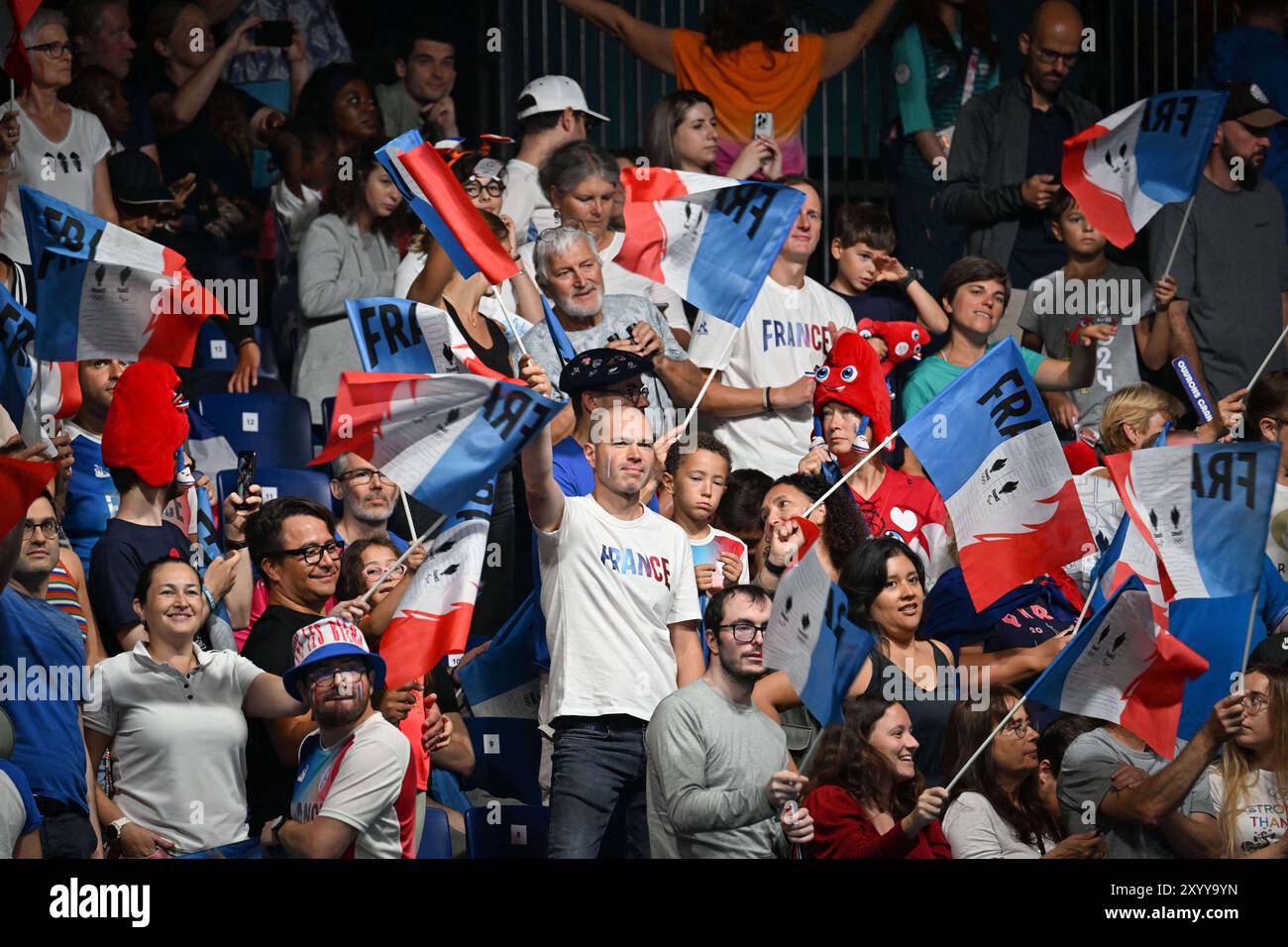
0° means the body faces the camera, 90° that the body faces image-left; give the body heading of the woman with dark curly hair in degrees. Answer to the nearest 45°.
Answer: approximately 315°

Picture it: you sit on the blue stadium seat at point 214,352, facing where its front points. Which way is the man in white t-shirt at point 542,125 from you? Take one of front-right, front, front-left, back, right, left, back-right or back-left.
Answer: left

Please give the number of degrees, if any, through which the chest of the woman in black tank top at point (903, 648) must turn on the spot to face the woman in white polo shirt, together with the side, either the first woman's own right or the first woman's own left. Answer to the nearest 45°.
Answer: approximately 135° to the first woman's own right

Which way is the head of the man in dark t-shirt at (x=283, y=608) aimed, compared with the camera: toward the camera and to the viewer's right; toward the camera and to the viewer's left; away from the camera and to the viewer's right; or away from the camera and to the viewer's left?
toward the camera and to the viewer's right

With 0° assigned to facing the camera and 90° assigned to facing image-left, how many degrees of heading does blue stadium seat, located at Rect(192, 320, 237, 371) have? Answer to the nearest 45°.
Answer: approximately 0°

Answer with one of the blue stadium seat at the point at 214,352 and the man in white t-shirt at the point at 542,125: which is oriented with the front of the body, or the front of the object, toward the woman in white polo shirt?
the blue stadium seat

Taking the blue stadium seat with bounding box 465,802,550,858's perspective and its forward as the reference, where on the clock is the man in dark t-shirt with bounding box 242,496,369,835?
The man in dark t-shirt is roughly at 4 o'clock from the blue stadium seat.

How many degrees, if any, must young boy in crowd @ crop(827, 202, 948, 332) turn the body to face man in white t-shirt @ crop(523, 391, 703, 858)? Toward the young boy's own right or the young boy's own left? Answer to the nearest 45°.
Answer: approximately 45° to the young boy's own right

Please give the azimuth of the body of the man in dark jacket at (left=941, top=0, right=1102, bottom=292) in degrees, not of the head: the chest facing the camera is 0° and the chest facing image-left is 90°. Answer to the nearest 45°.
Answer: approximately 315°

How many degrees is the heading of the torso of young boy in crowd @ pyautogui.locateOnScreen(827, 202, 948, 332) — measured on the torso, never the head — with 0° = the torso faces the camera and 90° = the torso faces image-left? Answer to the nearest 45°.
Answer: approximately 315°

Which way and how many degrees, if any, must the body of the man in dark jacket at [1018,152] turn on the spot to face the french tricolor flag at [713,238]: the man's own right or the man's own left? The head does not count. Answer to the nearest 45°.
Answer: approximately 90° to the man's own right
